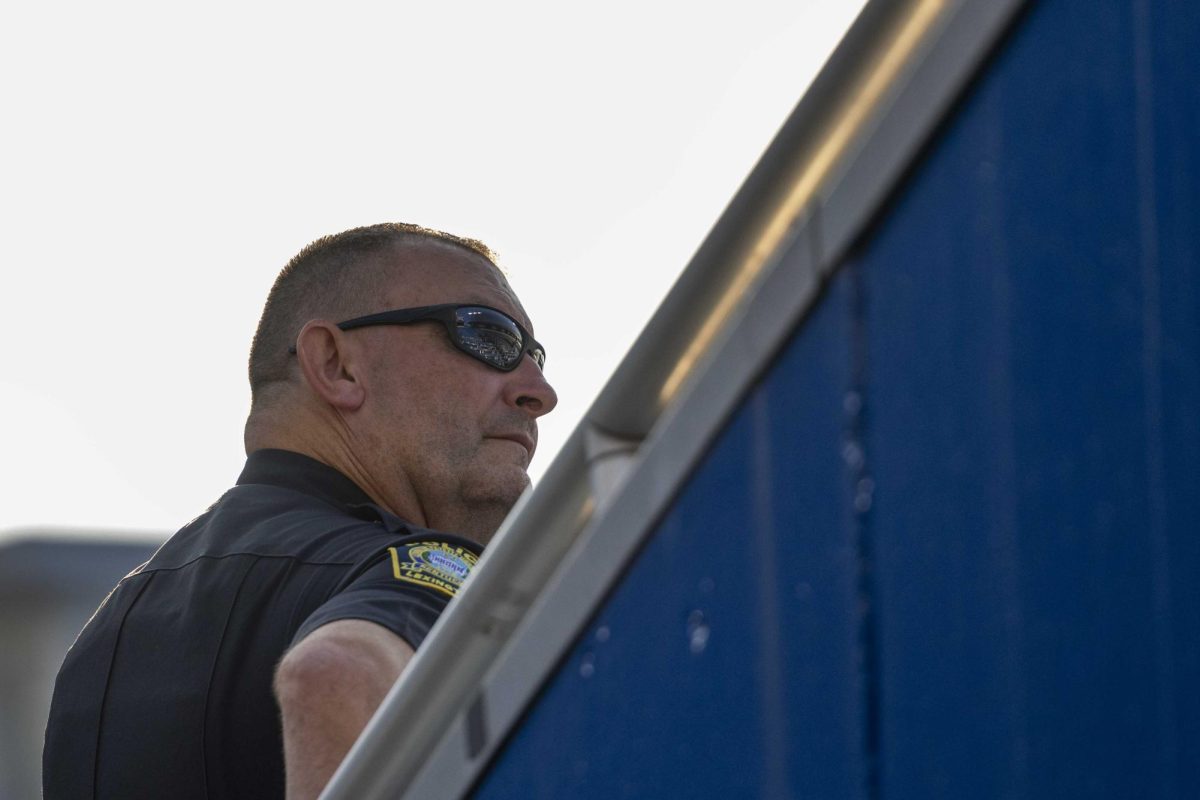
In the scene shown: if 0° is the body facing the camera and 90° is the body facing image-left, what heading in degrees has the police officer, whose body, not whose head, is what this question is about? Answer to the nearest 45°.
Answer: approximately 225°

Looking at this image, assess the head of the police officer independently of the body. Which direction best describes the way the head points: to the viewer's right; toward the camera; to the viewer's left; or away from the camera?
to the viewer's right

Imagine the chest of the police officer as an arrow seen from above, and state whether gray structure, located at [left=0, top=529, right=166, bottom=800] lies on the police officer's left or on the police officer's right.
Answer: on the police officer's left
